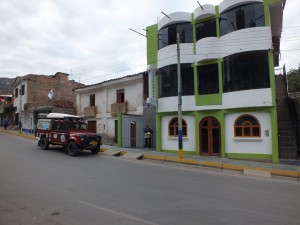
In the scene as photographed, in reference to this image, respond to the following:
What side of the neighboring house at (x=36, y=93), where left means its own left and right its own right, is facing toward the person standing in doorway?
left

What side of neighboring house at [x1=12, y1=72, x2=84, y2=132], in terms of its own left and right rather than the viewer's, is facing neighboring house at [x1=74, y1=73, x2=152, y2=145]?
left

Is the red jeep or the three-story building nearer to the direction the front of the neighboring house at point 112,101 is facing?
the red jeep

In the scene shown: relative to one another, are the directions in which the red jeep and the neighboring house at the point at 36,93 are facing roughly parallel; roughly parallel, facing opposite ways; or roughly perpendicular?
roughly perpendicular

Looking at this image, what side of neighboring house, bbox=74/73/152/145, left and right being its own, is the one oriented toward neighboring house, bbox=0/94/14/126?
right

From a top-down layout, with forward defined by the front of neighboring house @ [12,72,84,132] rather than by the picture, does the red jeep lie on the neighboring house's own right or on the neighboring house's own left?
on the neighboring house's own left

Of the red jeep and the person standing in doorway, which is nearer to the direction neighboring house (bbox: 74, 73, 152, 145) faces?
the red jeep

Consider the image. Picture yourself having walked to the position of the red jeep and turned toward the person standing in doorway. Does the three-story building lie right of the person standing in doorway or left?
right
